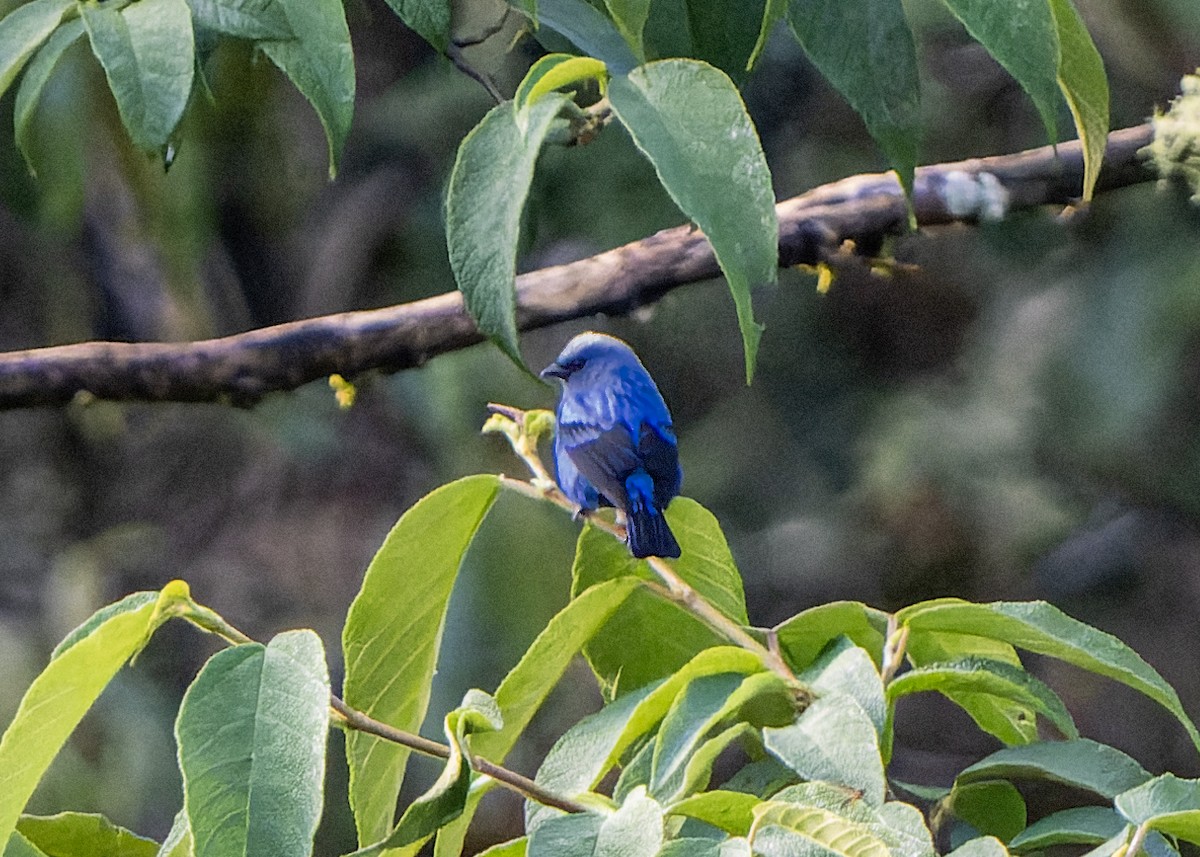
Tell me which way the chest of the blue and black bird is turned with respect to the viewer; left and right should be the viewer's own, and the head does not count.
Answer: facing away from the viewer and to the left of the viewer
